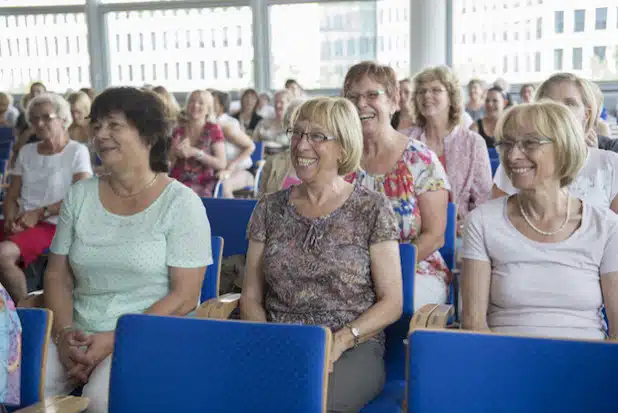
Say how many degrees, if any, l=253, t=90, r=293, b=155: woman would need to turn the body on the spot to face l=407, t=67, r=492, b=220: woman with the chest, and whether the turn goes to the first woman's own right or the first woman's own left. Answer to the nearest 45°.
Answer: approximately 45° to the first woman's own left

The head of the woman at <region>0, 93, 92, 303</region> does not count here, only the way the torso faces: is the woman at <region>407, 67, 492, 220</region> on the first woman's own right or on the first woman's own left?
on the first woman's own left

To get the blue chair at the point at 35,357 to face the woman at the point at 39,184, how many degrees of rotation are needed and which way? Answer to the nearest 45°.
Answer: approximately 135° to its right

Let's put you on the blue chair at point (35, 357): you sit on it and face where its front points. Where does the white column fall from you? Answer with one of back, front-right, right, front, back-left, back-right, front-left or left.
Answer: back

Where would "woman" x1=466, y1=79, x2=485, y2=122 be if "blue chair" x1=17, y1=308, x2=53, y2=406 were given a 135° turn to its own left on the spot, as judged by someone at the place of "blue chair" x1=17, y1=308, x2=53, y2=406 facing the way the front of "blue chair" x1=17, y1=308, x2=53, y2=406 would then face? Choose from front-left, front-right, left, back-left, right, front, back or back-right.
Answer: front-left

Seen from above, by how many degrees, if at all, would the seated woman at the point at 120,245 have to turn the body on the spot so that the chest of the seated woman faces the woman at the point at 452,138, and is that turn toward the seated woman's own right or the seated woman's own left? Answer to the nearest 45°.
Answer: approximately 180°

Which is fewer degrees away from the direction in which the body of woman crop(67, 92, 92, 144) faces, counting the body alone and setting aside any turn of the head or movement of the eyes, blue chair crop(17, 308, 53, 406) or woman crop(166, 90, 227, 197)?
the blue chair

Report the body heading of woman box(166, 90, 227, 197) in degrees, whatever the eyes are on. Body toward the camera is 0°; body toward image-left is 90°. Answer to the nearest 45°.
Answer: approximately 45°

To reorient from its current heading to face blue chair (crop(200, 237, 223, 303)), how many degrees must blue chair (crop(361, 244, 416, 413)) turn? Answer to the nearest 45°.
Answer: approximately 90° to its right

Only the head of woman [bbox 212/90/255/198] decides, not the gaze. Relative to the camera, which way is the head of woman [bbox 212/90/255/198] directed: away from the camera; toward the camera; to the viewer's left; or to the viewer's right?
to the viewer's left

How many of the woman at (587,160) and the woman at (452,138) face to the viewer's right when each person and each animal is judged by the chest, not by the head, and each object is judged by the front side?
0

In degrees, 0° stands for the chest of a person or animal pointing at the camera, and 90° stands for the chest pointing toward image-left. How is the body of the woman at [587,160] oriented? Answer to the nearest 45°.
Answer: approximately 45°
